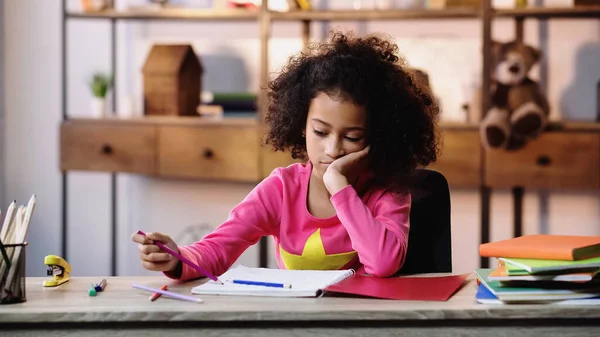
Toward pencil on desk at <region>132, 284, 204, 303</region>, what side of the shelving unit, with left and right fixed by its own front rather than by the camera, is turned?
front

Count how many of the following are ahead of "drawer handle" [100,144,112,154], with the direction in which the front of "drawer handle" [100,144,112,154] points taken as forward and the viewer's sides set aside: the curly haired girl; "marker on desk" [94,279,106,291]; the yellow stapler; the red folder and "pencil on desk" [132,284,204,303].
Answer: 5

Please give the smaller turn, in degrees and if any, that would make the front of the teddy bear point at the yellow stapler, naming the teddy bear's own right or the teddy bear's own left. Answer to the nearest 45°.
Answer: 0° — it already faces it

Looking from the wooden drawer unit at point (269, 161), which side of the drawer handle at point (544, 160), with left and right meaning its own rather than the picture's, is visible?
right

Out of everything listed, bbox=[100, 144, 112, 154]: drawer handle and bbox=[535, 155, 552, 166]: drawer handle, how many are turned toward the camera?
2

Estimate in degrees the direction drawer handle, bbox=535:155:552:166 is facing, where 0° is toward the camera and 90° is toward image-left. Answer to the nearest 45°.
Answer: approximately 0°

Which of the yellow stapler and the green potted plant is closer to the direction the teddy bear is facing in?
the yellow stapler

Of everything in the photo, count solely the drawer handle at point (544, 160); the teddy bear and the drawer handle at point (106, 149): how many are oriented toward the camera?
3

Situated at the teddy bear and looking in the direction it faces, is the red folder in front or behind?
in front
